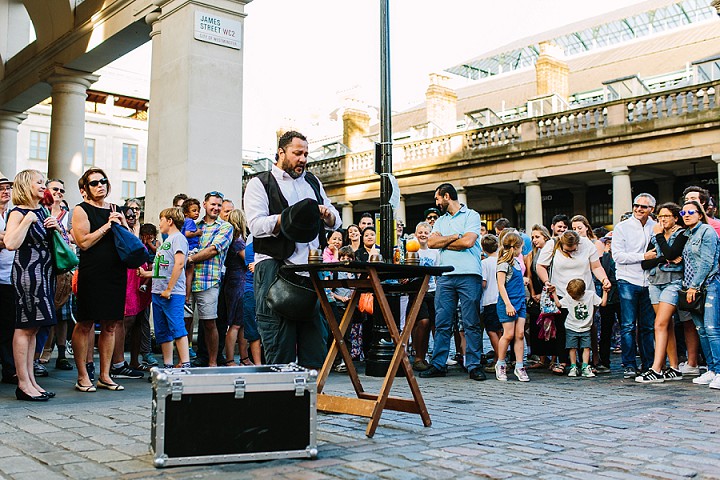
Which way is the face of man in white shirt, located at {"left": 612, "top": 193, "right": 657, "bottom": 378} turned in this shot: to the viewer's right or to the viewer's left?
to the viewer's left

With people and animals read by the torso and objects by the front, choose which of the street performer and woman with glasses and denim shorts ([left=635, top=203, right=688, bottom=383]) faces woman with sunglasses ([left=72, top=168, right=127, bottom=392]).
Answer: woman with glasses and denim shorts ([left=635, top=203, right=688, bottom=383])

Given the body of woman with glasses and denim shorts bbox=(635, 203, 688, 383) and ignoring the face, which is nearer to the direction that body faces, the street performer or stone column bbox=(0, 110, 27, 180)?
the street performer

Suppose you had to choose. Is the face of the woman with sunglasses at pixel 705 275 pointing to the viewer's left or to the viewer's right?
to the viewer's left

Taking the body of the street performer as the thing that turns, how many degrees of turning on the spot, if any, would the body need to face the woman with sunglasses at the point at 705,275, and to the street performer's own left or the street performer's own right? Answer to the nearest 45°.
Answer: approximately 90° to the street performer's own left

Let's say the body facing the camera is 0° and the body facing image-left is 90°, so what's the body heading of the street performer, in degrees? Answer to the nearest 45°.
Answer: approximately 315°

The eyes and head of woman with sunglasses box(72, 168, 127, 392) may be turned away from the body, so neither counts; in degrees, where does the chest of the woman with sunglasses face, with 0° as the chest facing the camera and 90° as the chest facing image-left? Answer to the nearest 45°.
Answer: approximately 315°

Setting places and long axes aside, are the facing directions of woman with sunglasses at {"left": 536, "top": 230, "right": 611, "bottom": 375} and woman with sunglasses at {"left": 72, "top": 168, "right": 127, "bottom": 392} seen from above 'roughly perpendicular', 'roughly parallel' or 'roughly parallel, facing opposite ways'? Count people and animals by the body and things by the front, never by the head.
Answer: roughly perpendicular

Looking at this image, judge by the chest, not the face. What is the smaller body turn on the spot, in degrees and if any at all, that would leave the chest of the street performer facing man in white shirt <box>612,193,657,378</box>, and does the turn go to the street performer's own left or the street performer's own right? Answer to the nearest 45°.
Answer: approximately 90° to the street performer's own left

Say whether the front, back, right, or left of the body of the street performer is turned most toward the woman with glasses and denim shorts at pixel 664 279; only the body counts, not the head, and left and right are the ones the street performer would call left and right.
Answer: left

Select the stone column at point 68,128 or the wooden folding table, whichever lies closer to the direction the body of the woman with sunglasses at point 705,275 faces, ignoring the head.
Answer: the wooden folding table

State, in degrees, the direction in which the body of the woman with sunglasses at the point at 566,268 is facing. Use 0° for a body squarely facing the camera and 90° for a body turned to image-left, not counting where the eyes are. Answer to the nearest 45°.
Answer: approximately 0°
